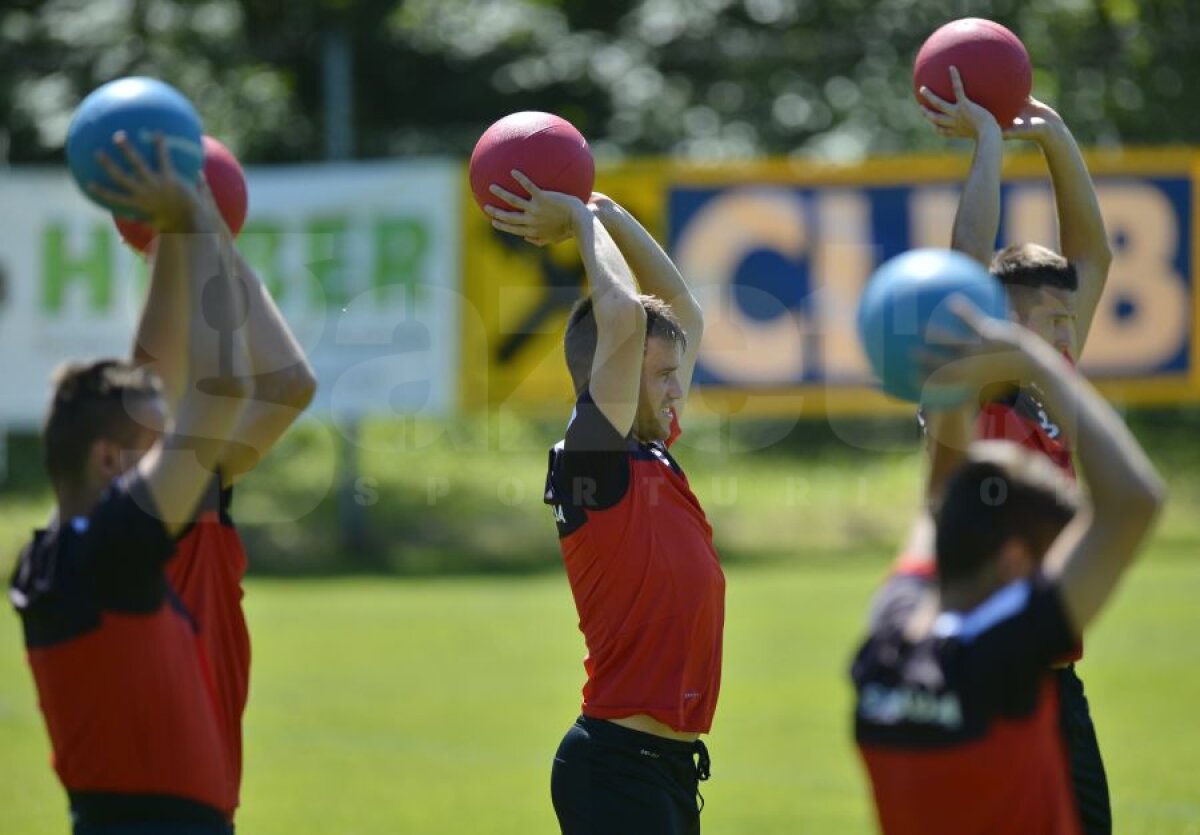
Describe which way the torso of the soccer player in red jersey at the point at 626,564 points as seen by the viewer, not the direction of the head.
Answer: to the viewer's right

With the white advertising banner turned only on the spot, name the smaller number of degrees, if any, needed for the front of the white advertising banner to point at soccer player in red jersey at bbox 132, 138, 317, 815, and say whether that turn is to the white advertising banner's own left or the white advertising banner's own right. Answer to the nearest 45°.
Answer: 0° — it already faces them

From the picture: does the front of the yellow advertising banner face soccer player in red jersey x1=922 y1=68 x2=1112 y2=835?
yes

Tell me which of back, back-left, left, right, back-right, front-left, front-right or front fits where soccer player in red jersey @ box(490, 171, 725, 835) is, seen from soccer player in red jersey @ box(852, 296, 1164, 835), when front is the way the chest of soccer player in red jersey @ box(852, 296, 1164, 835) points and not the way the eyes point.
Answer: left

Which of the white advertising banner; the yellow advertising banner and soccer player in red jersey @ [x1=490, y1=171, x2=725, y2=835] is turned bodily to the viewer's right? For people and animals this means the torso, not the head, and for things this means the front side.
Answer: the soccer player in red jersey

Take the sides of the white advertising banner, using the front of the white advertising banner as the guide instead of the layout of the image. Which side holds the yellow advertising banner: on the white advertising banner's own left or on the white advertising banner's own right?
on the white advertising banner's own left

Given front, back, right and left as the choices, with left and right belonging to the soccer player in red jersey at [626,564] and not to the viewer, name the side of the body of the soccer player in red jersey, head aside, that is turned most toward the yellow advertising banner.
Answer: left

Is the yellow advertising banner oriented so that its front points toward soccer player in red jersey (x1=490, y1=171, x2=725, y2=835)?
yes

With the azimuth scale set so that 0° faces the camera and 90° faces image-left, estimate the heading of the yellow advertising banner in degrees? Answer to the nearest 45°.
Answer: approximately 0°

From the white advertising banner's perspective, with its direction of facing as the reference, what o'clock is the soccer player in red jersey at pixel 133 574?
The soccer player in red jersey is roughly at 12 o'clock from the white advertising banner.

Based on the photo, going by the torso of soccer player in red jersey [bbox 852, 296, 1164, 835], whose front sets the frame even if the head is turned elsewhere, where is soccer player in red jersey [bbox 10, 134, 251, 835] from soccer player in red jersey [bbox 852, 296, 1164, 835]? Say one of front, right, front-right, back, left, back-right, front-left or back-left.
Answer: back-left

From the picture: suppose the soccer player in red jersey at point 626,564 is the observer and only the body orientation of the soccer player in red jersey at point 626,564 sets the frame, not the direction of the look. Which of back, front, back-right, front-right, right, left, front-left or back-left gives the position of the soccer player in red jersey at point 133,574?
back-right

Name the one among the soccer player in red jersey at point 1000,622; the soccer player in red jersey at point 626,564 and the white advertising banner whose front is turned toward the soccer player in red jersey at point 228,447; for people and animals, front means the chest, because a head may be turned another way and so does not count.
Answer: the white advertising banner

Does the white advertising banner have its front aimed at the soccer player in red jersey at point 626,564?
yes
